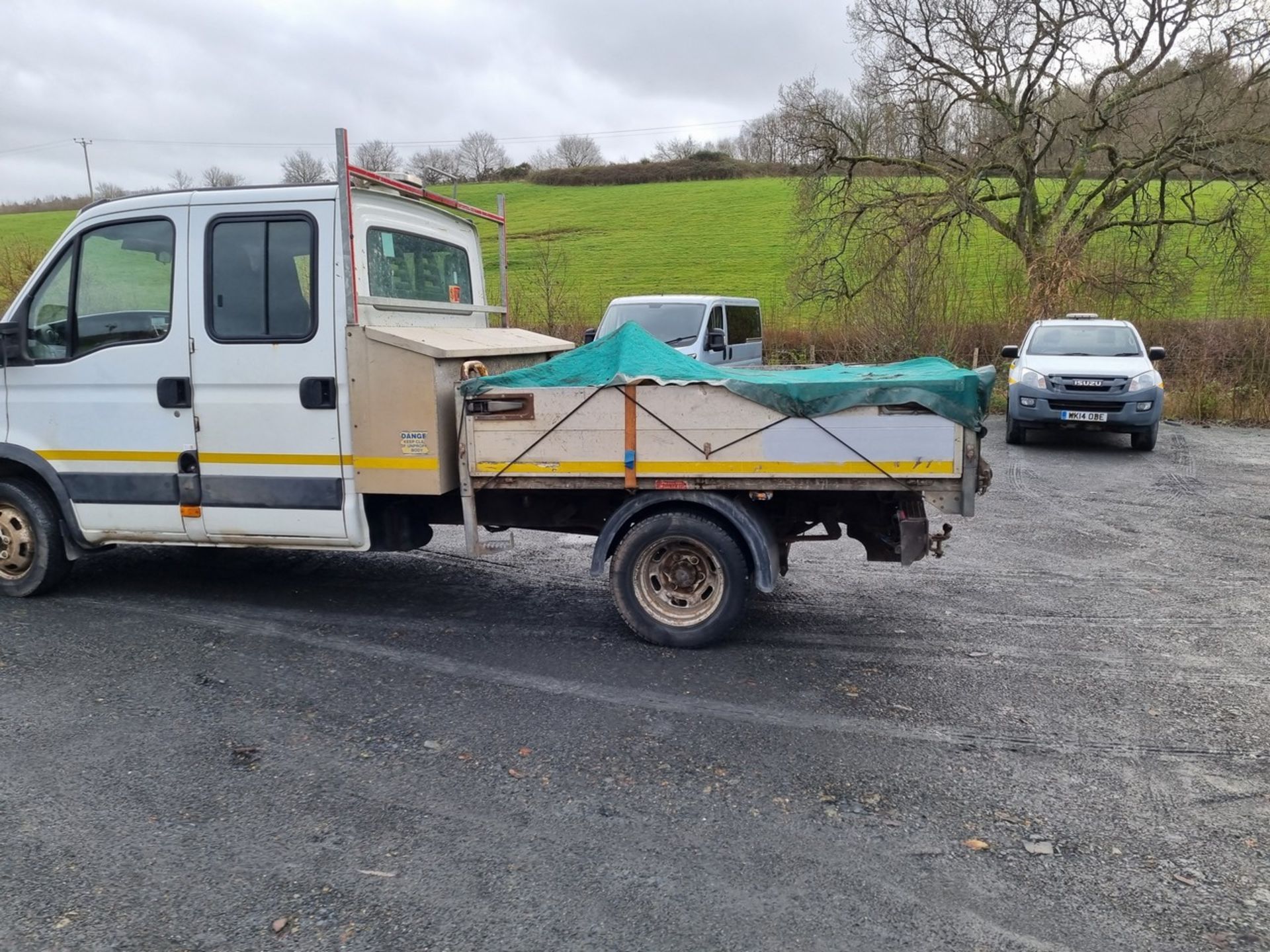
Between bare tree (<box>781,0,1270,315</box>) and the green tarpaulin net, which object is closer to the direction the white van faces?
the green tarpaulin net

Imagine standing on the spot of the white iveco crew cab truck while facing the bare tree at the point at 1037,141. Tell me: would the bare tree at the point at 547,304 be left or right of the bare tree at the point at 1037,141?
left

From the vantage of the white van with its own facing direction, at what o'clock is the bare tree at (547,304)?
The bare tree is roughly at 4 o'clock from the white van.

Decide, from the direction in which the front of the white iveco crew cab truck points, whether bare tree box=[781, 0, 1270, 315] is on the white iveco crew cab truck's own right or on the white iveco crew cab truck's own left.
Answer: on the white iveco crew cab truck's own right

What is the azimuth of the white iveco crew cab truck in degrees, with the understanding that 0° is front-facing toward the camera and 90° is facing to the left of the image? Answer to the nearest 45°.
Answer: approximately 90°

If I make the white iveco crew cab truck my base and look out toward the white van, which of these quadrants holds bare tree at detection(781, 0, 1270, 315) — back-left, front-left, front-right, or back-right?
front-right

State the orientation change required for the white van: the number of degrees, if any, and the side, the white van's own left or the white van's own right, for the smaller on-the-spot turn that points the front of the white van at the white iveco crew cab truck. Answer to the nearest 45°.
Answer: approximately 45° to the white van's own left

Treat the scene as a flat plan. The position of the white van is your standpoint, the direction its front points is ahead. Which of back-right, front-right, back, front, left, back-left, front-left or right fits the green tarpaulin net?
front-left

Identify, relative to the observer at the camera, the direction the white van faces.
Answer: facing the viewer and to the left of the viewer

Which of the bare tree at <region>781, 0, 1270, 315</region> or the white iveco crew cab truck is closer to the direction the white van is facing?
the white iveco crew cab truck

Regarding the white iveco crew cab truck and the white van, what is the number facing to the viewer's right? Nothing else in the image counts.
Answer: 0
